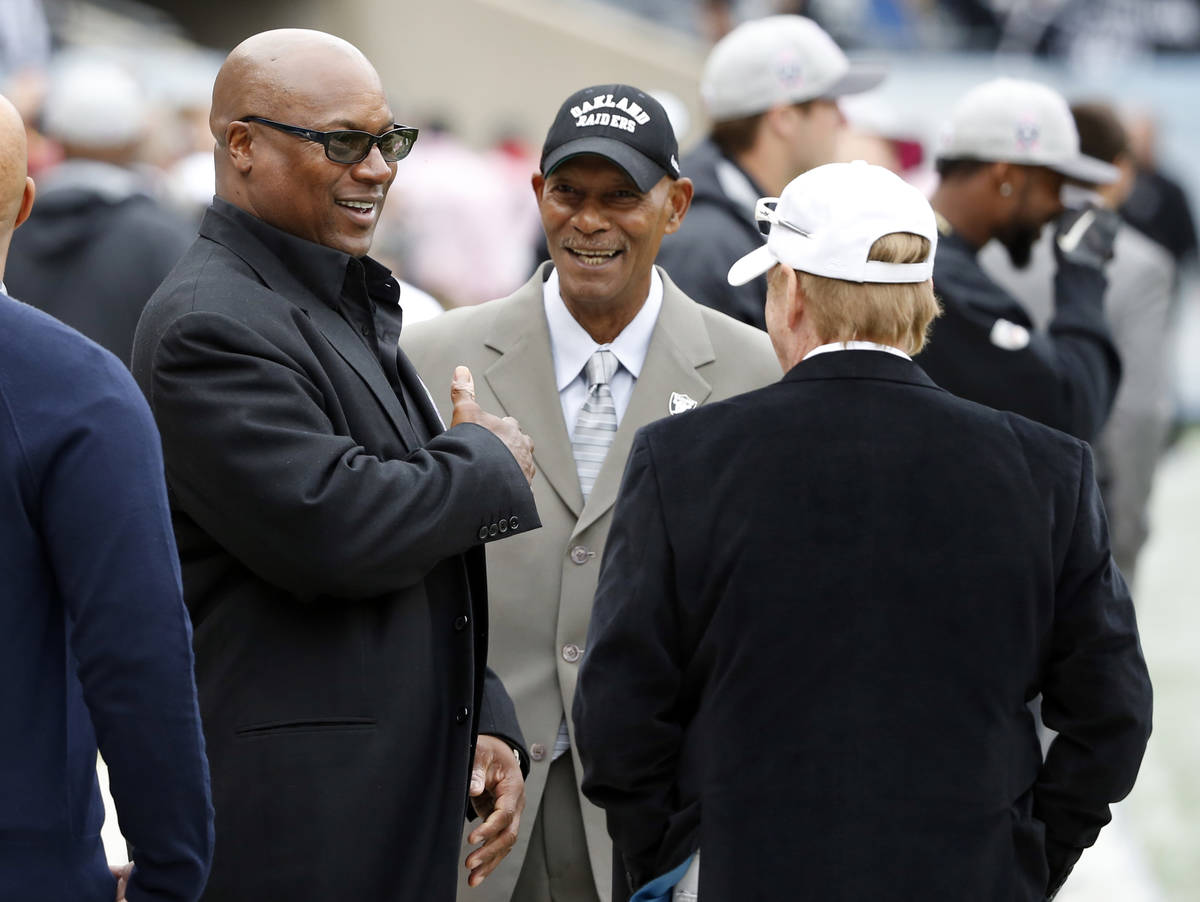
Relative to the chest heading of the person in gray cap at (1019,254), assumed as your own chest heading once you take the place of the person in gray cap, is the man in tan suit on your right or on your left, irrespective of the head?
on your right

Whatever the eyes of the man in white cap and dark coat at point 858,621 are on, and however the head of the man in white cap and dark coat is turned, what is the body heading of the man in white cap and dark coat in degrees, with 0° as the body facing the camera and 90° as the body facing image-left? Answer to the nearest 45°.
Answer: approximately 180°

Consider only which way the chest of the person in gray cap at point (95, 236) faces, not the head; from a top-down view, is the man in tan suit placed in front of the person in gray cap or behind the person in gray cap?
behind

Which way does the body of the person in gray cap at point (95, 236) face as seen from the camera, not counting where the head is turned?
away from the camera

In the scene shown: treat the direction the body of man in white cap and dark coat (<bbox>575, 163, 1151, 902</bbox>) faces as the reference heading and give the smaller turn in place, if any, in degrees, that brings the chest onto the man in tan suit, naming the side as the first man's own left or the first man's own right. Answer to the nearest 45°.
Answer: approximately 45° to the first man's own left

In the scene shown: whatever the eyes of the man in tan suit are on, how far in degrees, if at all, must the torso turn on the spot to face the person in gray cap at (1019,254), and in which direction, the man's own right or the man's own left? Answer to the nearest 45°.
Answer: approximately 135° to the man's own left

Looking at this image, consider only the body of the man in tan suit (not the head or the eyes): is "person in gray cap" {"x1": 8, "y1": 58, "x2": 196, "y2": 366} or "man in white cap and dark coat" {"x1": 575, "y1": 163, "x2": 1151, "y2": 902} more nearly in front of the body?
the man in white cap and dark coat

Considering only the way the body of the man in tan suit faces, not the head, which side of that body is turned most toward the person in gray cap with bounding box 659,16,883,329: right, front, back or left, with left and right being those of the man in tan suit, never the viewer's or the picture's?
back
